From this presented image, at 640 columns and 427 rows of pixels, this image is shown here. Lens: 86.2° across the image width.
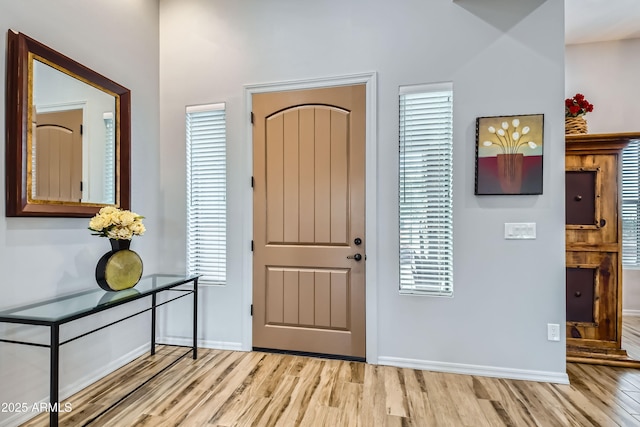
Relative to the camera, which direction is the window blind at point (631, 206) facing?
toward the camera

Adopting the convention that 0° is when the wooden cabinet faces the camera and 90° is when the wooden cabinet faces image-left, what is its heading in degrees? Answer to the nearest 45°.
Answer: approximately 0°

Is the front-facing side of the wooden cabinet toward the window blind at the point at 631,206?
no

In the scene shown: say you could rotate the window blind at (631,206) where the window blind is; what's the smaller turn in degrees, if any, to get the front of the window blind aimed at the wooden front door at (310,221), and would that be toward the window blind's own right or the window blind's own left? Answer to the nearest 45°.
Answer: approximately 45° to the window blind's own right

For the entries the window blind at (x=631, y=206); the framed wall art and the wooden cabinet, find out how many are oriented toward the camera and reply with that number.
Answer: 3

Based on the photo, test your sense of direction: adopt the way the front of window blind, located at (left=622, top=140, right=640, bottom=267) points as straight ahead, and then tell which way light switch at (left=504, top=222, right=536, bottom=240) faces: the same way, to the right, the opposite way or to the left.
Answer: the same way

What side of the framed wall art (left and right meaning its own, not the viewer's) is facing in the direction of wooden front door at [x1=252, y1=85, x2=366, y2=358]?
right

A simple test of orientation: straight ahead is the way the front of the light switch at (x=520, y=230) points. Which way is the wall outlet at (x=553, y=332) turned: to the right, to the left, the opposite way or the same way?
the same way

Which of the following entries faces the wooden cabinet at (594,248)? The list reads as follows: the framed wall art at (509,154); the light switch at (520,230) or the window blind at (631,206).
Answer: the window blind

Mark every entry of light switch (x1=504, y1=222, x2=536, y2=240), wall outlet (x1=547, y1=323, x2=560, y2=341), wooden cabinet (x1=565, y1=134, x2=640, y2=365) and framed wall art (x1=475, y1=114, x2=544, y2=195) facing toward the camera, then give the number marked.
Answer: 4

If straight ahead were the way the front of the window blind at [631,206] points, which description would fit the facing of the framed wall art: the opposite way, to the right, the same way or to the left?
the same way

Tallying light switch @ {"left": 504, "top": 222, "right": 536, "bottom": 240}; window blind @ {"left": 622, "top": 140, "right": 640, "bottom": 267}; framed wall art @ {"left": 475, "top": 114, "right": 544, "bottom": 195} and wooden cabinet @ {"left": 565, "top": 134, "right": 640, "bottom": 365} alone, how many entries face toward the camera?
4

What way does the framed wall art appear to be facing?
toward the camera
